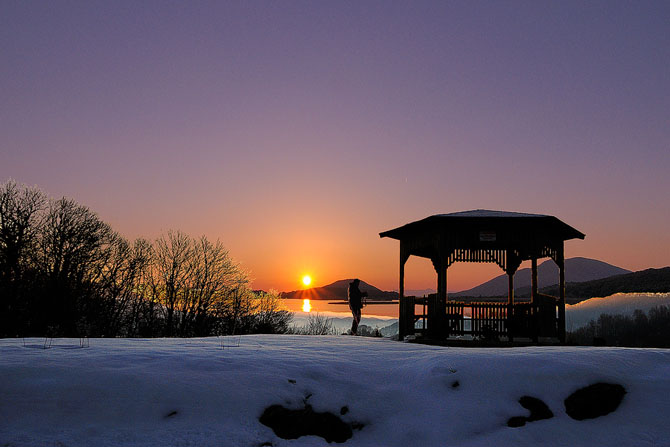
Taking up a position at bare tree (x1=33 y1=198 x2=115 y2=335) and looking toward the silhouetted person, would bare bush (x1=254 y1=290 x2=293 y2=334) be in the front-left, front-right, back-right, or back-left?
front-left

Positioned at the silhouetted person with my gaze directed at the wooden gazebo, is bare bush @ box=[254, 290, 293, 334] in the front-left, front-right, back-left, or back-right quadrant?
back-left

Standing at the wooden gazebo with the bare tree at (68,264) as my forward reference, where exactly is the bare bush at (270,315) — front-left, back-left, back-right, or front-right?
front-right

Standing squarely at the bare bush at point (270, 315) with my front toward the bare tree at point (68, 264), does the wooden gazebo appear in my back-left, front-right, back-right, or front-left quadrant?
back-left

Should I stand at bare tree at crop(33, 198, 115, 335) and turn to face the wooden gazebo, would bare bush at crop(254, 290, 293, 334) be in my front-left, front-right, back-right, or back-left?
front-left

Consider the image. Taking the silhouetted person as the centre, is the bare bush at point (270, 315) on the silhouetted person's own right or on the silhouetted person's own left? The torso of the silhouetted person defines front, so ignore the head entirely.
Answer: on the silhouetted person's own left
